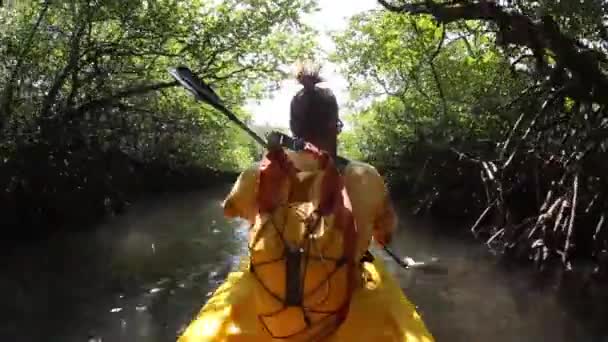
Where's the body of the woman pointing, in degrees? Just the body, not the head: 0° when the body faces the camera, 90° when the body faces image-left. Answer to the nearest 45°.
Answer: approximately 180°

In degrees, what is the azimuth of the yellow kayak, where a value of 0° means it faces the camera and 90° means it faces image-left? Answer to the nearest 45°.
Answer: approximately 180°

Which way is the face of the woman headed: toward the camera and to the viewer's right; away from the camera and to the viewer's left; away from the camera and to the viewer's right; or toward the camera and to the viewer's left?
away from the camera and to the viewer's right
